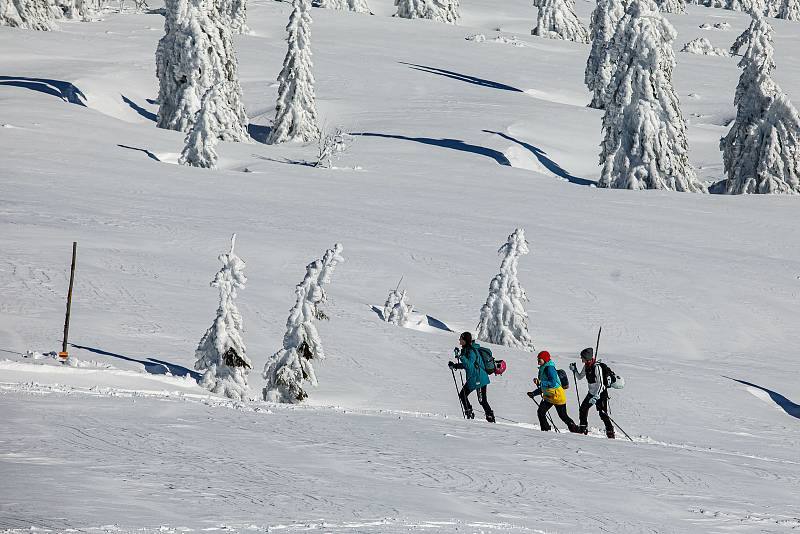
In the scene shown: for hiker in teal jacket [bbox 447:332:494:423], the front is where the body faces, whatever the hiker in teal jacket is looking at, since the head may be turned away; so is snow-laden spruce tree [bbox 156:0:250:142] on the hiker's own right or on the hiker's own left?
on the hiker's own right

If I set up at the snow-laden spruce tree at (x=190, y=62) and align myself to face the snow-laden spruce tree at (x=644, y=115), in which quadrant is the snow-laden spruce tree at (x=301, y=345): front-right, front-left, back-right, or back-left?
front-right

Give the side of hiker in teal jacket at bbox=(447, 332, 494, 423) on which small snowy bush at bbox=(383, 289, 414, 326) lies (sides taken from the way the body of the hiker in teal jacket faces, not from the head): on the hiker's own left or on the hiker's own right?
on the hiker's own right

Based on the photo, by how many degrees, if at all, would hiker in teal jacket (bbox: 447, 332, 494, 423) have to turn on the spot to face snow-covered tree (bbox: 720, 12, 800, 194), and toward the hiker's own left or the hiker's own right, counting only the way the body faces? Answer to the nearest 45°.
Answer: approximately 90° to the hiker's own right

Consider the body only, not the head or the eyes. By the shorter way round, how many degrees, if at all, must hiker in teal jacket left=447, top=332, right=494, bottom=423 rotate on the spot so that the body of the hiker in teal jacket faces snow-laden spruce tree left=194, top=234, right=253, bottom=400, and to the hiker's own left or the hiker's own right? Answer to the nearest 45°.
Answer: approximately 45° to the hiker's own right

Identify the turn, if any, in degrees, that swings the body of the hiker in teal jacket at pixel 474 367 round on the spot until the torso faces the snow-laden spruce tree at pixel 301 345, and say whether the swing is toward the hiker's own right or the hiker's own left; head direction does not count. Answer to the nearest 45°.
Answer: approximately 45° to the hiker's own right

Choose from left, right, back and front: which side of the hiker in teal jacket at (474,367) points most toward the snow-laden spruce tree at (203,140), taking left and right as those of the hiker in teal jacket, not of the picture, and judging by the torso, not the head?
right

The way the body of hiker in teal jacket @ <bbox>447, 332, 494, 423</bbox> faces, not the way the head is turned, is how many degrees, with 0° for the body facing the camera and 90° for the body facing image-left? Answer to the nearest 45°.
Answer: approximately 90°

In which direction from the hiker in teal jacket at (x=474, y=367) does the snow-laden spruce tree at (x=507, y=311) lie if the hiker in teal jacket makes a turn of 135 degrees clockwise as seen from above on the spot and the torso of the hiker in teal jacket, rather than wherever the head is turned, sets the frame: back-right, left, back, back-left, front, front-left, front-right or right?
front-left

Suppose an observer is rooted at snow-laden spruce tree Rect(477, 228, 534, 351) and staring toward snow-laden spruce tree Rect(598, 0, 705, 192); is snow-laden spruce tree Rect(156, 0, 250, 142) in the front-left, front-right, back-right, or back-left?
front-left

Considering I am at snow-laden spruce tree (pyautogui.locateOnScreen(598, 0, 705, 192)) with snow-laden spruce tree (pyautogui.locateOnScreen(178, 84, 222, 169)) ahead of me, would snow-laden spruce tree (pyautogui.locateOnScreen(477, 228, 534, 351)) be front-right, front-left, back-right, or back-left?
front-left

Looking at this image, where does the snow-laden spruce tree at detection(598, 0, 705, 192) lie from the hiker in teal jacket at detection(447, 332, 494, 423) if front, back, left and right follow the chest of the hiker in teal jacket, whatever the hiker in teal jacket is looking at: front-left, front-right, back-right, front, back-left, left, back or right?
right
